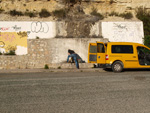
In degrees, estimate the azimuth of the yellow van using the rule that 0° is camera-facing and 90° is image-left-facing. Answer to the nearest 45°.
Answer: approximately 270°
